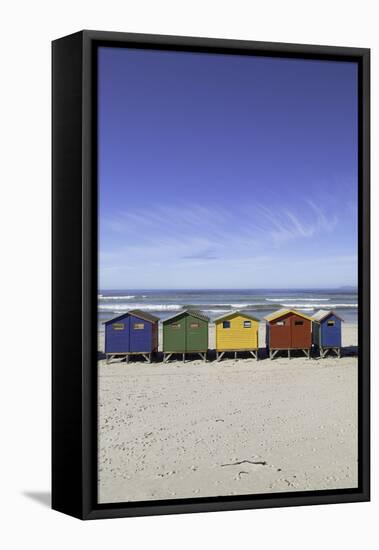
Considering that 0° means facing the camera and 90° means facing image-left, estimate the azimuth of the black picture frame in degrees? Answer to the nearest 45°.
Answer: approximately 315°
